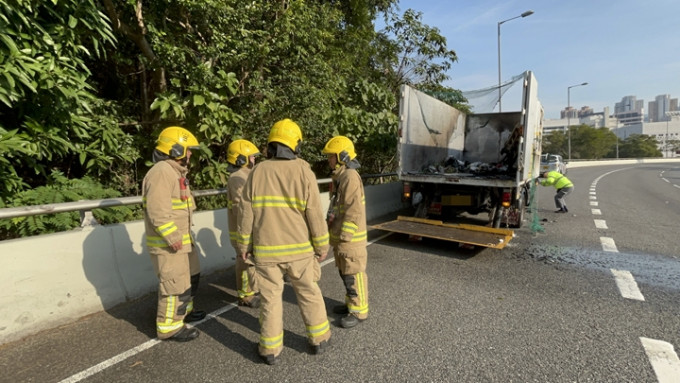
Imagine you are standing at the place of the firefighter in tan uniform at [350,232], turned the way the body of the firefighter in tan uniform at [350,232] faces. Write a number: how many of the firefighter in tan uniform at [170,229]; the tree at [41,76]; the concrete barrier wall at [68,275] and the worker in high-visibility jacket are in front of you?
3

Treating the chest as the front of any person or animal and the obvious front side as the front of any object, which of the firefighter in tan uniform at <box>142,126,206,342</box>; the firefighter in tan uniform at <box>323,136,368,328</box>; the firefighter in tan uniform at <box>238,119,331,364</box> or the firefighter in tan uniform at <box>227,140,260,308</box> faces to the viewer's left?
the firefighter in tan uniform at <box>323,136,368,328</box>

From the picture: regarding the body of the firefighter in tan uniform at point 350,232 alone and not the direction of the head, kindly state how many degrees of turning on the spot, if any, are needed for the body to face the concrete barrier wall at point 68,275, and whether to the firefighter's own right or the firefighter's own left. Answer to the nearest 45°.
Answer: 0° — they already face it

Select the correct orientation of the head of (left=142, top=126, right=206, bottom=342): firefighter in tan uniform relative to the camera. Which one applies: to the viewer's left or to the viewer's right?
to the viewer's right

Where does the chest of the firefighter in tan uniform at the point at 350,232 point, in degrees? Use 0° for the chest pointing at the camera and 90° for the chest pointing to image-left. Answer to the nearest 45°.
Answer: approximately 90°

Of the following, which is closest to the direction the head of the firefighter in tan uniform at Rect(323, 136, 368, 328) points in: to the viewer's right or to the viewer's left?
to the viewer's left

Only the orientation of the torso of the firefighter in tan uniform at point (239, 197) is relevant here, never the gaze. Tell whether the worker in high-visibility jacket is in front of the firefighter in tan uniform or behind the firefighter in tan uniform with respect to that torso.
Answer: in front

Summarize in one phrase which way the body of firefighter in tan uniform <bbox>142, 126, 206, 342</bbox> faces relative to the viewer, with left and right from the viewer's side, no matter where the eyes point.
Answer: facing to the right of the viewer

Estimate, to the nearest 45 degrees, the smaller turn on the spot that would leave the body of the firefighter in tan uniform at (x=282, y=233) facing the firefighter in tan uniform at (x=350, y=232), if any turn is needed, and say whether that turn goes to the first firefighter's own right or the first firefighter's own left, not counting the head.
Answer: approximately 45° to the first firefighter's own right

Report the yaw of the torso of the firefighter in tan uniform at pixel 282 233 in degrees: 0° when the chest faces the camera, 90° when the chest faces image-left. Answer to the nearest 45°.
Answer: approximately 180°

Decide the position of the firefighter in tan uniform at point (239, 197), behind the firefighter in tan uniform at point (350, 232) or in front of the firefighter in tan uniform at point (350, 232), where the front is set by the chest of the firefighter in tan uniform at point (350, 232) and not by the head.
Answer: in front

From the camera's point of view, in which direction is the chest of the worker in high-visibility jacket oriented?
to the viewer's left
